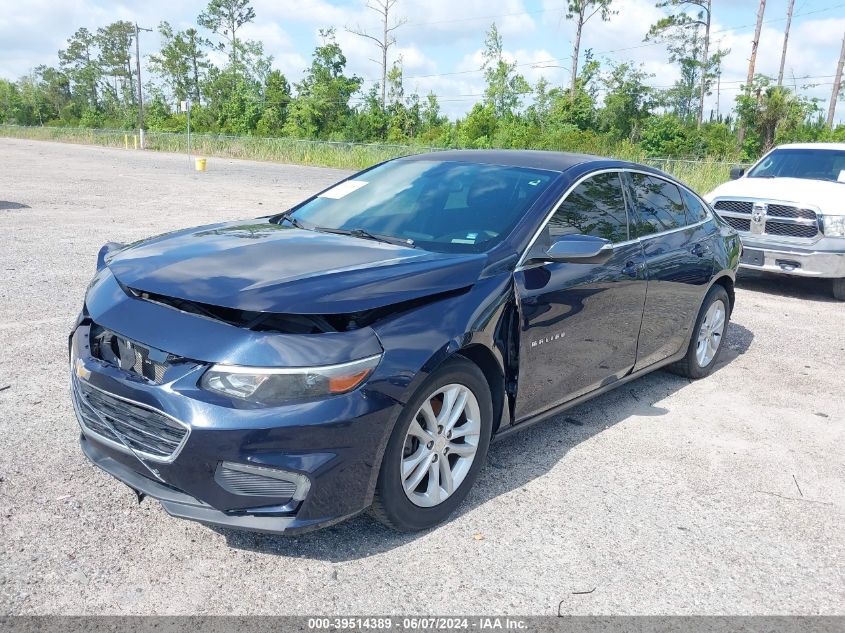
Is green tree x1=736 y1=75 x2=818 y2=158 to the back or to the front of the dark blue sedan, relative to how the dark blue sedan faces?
to the back

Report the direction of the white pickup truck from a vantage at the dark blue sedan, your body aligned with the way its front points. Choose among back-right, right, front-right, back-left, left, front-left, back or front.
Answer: back

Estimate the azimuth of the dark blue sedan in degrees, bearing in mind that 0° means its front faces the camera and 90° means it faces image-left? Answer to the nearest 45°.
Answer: approximately 45°

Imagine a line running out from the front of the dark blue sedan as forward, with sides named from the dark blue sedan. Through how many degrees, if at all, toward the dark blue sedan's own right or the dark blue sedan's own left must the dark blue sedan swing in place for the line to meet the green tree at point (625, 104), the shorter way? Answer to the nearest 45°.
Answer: approximately 135° to the dark blue sedan's own right
